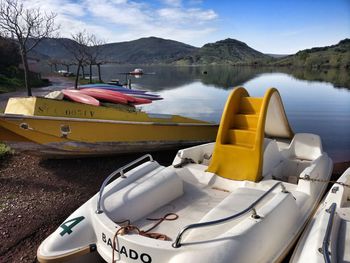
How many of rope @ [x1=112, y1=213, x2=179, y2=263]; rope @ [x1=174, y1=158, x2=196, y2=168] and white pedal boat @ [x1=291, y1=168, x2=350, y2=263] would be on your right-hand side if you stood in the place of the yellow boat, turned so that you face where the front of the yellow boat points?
0

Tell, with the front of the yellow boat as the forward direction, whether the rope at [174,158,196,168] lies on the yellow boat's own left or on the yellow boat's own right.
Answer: on the yellow boat's own left

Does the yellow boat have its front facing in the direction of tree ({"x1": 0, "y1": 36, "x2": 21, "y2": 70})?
no

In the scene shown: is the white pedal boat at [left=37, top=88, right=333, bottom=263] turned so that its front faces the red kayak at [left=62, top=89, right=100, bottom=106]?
no

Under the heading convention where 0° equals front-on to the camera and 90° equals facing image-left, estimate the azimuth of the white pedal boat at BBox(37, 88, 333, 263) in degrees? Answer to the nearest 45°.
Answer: approximately 45°

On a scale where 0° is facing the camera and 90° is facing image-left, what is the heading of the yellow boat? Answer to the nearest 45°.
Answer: approximately 45°

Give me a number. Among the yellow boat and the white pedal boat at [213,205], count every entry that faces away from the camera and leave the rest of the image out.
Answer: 0

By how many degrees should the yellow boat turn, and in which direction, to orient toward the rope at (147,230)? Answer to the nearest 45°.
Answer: approximately 45° to its left

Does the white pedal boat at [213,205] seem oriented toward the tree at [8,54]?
no

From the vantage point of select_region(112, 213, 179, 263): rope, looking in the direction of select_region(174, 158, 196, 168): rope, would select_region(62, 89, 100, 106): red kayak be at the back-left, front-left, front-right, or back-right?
front-left

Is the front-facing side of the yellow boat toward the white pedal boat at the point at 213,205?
no
